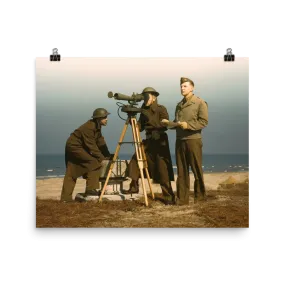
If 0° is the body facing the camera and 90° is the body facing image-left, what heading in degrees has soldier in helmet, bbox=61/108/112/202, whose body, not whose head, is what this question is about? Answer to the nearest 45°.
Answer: approximately 270°

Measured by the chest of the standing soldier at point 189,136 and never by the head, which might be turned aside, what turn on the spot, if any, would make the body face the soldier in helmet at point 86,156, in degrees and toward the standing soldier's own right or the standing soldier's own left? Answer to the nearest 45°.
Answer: approximately 45° to the standing soldier's own right

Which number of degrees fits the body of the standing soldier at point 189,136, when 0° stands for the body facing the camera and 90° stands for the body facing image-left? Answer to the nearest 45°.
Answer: approximately 45°

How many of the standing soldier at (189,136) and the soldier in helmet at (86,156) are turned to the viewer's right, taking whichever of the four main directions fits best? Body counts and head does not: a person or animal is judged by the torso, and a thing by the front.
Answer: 1

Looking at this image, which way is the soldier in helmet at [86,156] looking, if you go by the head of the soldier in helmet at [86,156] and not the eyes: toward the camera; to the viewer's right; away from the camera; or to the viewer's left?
to the viewer's right

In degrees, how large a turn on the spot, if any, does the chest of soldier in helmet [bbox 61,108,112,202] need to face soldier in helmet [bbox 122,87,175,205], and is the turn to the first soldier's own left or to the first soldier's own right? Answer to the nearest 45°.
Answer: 0° — they already face them
